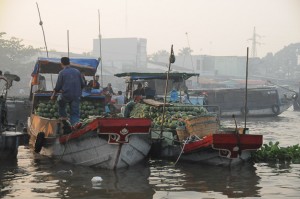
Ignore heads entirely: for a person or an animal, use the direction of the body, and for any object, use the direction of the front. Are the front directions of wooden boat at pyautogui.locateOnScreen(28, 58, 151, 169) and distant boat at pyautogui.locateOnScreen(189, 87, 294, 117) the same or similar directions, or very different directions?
same or similar directions

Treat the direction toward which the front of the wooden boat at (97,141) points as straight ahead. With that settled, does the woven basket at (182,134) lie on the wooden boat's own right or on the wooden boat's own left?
on the wooden boat's own left

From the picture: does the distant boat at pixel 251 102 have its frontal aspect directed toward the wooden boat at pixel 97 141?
no

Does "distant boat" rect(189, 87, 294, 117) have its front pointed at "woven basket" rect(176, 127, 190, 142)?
no

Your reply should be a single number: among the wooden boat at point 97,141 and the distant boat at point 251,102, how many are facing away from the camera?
0

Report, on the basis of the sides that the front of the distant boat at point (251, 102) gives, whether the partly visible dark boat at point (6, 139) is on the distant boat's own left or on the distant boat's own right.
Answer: on the distant boat's own right

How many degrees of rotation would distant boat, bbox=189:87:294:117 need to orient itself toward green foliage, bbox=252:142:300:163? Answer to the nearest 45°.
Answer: approximately 90° to its right

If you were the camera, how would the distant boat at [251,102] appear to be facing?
facing to the right of the viewer

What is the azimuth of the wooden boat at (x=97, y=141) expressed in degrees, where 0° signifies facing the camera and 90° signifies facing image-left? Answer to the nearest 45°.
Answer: approximately 315°

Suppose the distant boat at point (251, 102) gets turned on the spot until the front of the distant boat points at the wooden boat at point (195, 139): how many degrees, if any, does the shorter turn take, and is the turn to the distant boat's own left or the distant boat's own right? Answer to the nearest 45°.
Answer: approximately 90° to the distant boat's own right

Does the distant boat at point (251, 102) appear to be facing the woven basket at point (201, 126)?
no
